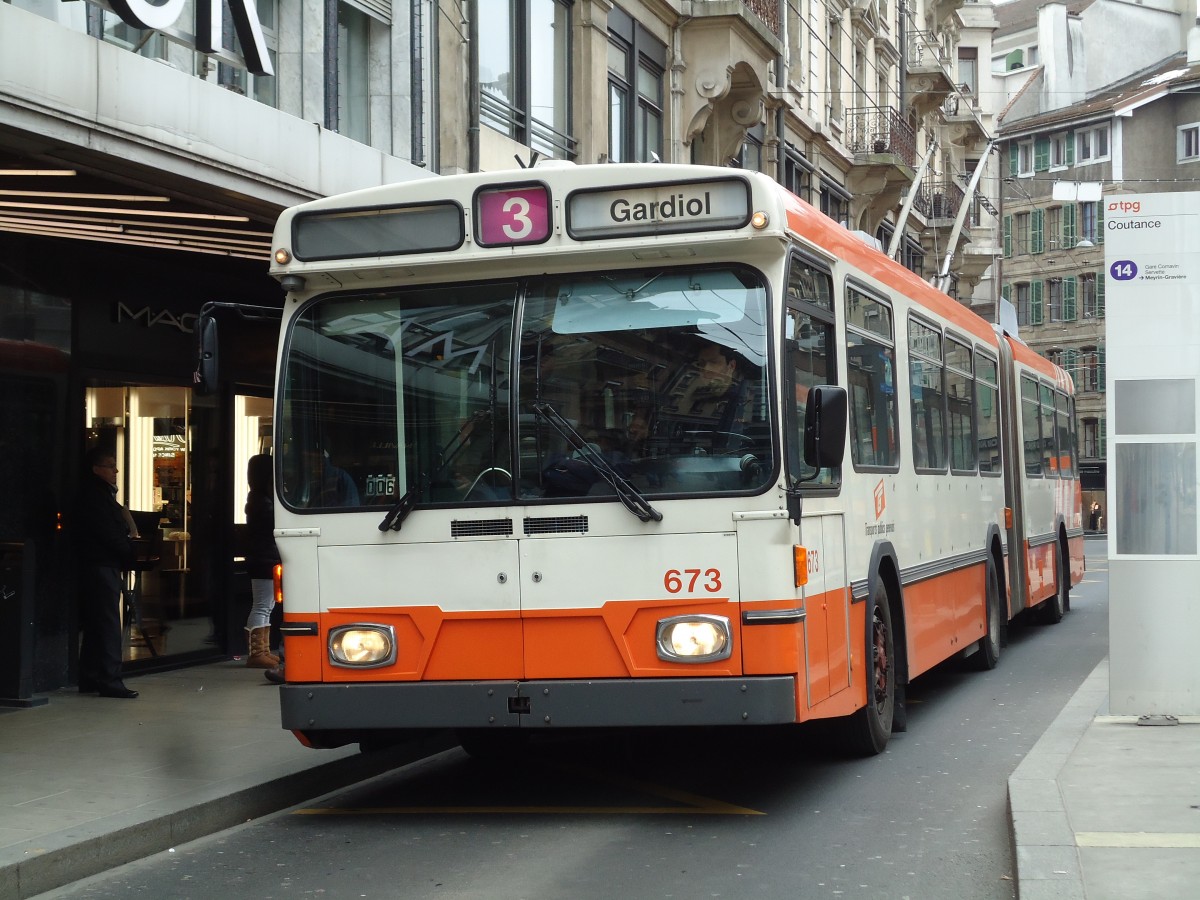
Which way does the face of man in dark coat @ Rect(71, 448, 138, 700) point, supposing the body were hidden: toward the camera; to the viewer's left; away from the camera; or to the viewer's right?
to the viewer's right

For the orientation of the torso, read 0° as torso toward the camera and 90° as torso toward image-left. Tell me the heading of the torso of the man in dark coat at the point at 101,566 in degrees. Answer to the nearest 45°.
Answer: approximately 270°
